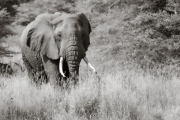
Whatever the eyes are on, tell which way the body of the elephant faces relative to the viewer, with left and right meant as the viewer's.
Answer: facing the viewer and to the right of the viewer
